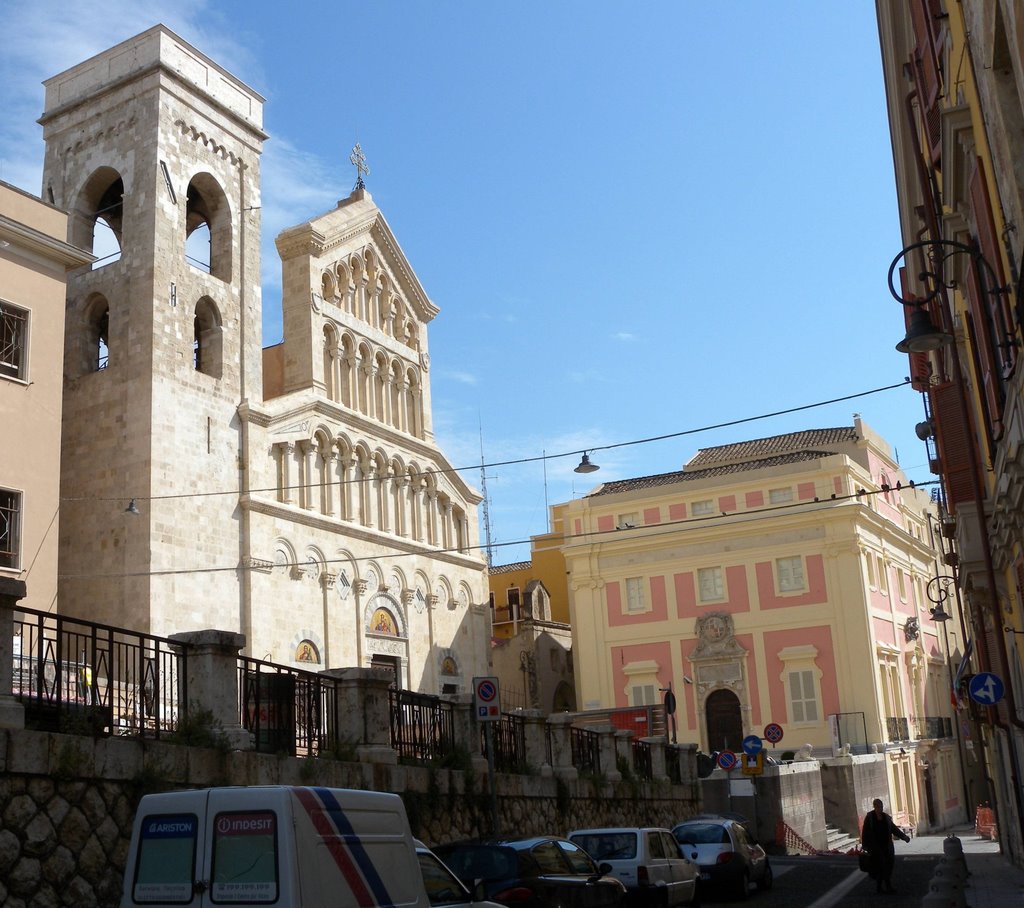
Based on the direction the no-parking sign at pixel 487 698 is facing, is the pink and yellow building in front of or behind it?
behind

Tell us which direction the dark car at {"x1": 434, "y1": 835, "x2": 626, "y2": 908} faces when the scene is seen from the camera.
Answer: facing away from the viewer and to the right of the viewer

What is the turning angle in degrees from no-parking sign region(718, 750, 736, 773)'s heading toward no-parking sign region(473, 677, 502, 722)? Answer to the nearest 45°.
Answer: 0° — it already faces it

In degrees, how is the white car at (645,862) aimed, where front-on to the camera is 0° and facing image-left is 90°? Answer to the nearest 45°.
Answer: approximately 225°

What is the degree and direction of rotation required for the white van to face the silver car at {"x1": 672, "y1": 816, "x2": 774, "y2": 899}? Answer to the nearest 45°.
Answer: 0° — it already faces it

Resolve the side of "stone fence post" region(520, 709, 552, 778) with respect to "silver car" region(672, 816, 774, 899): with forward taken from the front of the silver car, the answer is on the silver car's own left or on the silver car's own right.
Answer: on the silver car's own left

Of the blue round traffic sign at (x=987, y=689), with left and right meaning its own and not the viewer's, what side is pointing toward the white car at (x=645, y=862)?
right

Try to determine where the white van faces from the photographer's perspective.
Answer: facing away from the viewer and to the right of the viewer

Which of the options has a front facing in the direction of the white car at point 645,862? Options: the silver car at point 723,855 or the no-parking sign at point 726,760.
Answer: the no-parking sign

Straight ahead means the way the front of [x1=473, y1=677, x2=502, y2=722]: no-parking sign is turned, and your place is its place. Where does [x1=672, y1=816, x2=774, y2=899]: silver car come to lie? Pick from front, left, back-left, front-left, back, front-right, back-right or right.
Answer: back-left
